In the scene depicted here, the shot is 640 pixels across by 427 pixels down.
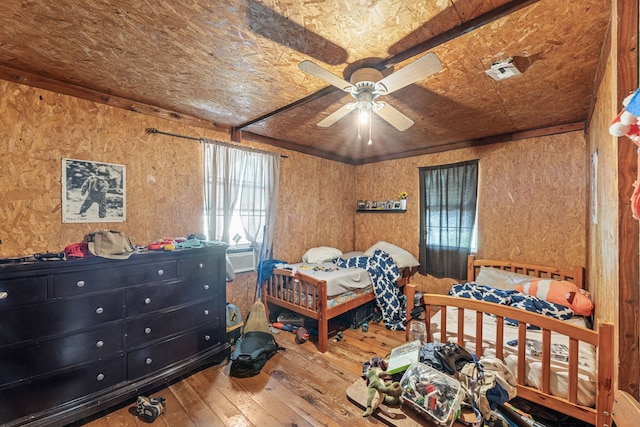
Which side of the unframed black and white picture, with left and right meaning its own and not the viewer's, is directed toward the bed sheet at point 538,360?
front

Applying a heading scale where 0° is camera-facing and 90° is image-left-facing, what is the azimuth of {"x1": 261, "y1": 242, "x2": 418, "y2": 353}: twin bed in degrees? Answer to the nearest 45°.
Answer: approximately 45°

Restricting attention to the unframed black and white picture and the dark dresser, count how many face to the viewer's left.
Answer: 0

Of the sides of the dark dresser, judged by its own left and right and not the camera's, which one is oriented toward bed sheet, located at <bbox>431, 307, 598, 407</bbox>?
front

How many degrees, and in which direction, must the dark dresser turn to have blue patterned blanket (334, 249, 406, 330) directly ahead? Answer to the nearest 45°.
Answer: approximately 45° to its left

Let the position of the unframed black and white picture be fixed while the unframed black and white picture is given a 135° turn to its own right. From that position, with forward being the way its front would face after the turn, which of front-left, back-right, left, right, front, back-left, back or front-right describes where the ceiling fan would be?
back-left

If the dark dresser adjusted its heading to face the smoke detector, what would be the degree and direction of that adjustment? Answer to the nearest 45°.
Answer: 0° — it already faces it

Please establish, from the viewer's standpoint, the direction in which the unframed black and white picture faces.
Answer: facing the viewer and to the right of the viewer

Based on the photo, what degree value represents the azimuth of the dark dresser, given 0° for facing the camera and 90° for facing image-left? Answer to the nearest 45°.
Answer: approximately 315°

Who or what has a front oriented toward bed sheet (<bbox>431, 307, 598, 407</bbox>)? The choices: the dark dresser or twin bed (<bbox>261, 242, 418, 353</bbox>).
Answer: the dark dresser
